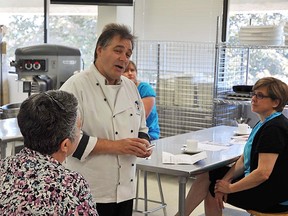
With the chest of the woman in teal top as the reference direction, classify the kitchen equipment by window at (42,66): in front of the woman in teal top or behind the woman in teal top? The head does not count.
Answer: in front

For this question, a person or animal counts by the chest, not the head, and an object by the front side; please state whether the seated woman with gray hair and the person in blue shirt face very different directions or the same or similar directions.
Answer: very different directions

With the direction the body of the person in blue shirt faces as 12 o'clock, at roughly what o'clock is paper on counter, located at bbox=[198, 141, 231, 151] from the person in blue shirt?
The paper on counter is roughly at 9 o'clock from the person in blue shirt.

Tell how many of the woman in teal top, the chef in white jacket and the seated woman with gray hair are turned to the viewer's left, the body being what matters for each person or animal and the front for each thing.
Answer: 1

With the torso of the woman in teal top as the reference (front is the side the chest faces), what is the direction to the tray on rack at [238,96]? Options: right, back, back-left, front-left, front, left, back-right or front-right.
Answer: right

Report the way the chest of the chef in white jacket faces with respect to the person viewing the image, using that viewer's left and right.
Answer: facing the viewer and to the right of the viewer

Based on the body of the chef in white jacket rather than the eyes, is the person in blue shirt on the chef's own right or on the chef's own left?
on the chef's own left

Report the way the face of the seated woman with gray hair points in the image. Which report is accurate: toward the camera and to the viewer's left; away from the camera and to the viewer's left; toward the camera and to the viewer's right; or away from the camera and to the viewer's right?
away from the camera and to the viewer's right

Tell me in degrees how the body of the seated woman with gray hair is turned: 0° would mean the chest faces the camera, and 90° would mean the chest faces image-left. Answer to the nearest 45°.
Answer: approximately 225°

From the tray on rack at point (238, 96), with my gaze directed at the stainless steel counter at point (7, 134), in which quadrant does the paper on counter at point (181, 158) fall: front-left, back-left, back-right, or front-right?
front-left
